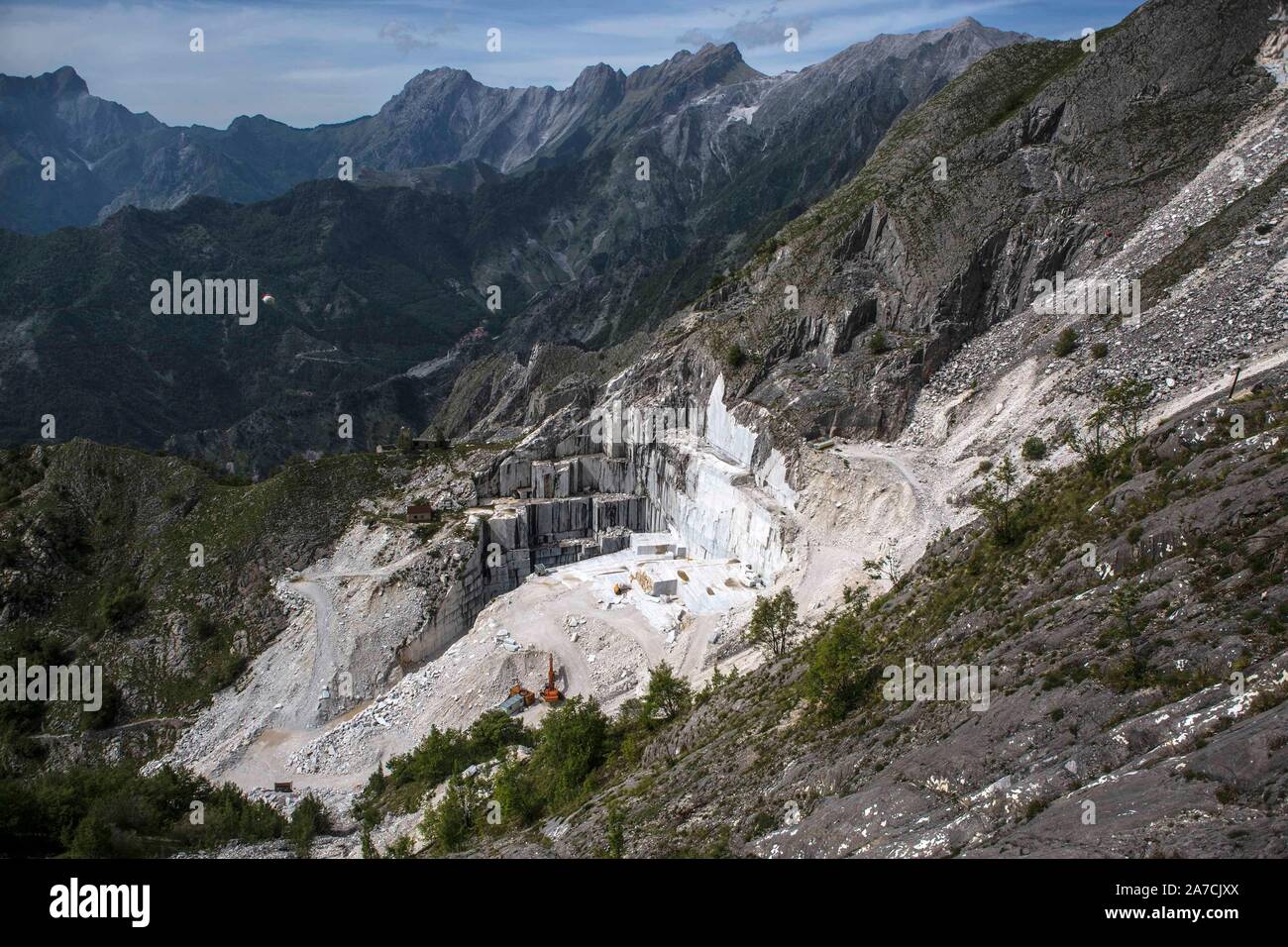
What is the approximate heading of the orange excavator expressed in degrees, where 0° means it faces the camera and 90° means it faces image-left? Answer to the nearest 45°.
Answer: approximately 180°

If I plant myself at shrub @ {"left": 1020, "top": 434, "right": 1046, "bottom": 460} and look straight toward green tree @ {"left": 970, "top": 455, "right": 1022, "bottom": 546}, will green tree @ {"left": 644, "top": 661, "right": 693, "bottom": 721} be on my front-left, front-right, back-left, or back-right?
front-right

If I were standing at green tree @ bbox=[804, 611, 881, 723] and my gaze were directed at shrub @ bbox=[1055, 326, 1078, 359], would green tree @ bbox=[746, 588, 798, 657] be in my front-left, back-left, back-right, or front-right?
front-left

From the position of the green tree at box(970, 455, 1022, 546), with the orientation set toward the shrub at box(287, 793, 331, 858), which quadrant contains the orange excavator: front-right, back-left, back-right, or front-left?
front-right

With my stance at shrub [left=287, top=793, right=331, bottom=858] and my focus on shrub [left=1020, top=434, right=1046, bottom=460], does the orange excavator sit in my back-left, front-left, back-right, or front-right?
front-left

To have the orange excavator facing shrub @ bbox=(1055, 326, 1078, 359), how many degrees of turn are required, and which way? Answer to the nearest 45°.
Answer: approximately 90° to its right

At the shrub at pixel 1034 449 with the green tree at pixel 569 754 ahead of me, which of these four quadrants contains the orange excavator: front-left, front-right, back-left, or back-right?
front-right

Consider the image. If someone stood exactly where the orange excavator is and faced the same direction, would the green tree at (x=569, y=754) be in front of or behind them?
behind
